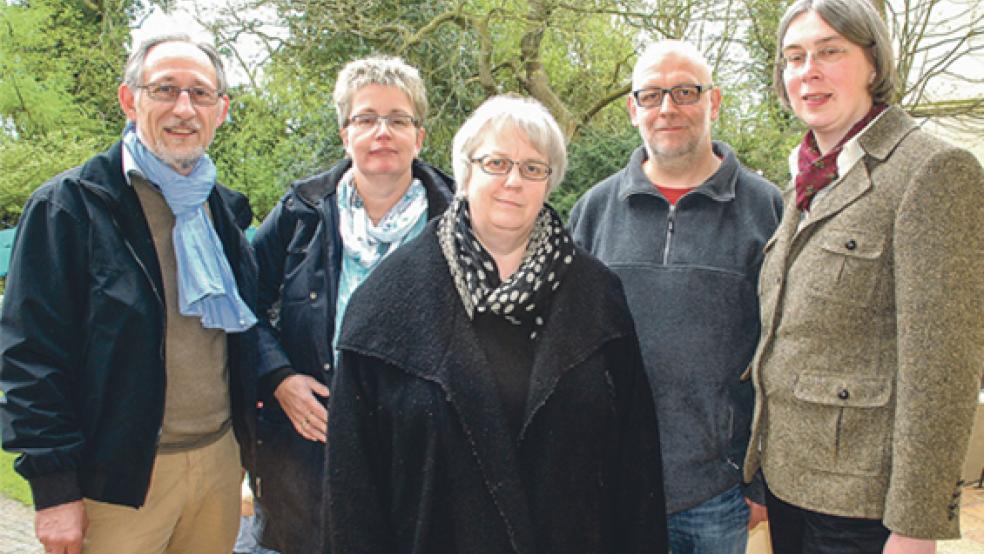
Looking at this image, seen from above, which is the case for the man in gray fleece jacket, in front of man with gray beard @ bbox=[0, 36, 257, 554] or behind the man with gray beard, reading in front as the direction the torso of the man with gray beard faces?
in front

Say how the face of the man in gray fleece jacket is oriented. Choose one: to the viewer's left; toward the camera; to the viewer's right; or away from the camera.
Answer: toward the camera

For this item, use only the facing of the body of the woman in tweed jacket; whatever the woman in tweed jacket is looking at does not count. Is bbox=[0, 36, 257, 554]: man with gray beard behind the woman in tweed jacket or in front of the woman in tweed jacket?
in front

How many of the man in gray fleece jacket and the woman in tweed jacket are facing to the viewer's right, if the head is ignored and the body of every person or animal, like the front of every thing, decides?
0

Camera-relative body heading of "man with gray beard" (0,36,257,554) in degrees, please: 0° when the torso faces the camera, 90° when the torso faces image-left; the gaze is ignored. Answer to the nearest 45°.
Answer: approximately 315°

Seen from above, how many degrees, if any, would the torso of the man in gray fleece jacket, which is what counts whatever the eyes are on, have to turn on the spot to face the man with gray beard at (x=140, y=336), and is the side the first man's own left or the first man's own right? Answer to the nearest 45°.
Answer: approximately 90° to the first man's own right

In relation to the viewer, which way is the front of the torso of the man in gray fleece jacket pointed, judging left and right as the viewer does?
facing the viewer

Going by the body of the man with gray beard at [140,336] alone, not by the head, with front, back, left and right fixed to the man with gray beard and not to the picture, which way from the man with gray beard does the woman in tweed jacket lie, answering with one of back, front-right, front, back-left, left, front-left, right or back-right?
front

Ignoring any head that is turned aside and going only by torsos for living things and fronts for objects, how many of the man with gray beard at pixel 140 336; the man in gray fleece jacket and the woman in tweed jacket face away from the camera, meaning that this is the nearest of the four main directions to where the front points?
0

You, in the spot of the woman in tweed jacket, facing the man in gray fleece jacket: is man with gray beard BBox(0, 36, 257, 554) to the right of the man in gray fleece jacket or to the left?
left

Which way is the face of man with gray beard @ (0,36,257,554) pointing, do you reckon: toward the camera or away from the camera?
toward the camera

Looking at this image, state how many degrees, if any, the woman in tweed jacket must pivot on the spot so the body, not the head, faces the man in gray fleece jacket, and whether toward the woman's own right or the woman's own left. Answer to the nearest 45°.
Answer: approximately 90° to the woman's own right
